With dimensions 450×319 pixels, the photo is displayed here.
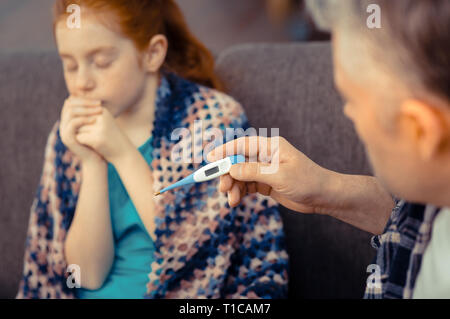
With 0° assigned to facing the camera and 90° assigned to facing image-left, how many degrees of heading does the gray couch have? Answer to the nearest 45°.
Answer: approximately 0°
